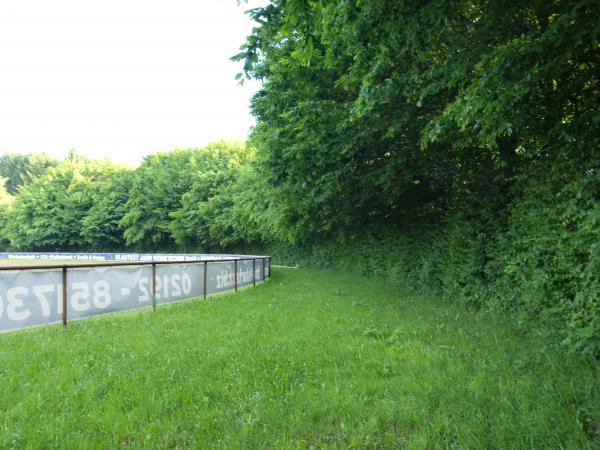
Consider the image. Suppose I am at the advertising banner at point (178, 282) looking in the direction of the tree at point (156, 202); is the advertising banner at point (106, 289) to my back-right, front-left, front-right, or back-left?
back-left

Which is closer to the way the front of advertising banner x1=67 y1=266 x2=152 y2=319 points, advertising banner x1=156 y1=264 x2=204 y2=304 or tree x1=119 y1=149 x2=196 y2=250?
the tree

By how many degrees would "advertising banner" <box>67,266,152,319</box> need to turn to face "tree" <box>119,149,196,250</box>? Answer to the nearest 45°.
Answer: approximately 45° to its right

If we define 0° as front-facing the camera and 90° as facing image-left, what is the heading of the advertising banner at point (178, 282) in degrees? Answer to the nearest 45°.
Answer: approximately 135°

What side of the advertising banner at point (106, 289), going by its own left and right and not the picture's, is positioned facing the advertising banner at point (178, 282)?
right

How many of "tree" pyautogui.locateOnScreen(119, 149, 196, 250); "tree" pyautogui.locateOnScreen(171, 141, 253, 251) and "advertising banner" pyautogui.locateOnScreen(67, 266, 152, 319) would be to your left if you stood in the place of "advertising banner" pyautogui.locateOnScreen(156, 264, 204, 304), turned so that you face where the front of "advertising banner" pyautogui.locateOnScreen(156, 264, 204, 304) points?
1
